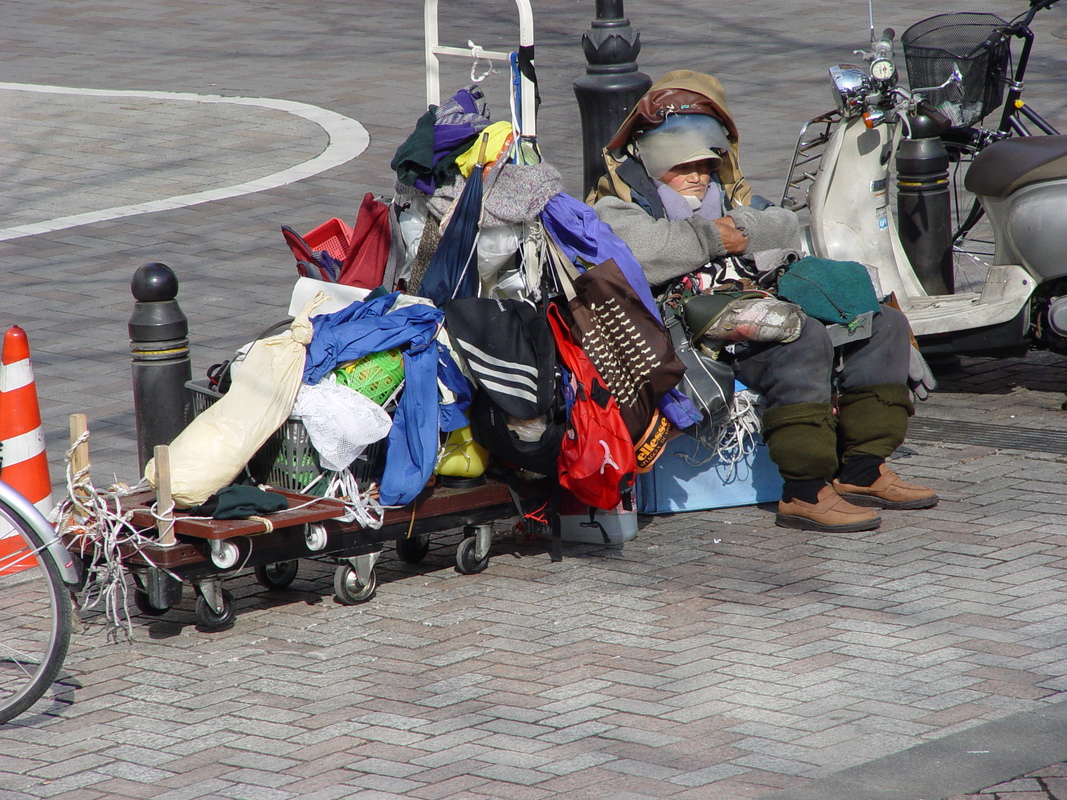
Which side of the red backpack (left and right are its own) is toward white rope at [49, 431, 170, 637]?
right

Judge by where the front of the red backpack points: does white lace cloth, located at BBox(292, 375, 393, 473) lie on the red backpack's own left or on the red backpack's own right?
on the red backpack's own right

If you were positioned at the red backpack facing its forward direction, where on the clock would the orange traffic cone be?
The orange traffic cone is roughly at 3 o'clock from the red backpack.

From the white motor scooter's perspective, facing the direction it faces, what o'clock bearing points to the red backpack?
The red backpack is roughly at 10 o'clock from the white motor scooter.

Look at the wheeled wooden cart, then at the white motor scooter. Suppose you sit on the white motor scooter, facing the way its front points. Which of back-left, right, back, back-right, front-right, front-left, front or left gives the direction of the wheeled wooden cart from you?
front-left

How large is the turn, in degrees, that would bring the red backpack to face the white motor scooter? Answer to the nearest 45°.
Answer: approximately 135° to its left

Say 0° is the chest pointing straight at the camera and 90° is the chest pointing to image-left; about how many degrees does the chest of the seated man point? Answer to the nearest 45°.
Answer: approximately 315°

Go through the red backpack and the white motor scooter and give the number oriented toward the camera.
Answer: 1

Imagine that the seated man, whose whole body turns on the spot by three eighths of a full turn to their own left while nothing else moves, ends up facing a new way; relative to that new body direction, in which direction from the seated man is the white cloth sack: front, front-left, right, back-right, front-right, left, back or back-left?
back-left

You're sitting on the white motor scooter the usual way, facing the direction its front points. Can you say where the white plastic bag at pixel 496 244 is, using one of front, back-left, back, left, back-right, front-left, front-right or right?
front-left

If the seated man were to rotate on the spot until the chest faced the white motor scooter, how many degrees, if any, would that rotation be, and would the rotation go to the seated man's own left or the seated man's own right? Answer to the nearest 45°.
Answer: approximately 90° to the seated man's own left

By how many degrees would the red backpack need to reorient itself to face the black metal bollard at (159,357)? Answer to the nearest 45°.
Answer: approximately 90° to its right

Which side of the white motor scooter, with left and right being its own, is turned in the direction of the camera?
left

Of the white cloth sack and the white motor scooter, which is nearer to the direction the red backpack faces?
the white cloth sack

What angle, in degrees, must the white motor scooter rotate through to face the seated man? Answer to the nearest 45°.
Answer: approximately 45° to its left

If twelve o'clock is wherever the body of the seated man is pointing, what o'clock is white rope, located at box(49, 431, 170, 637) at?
The white rope is roughly at 3 o'clock from the seated man.

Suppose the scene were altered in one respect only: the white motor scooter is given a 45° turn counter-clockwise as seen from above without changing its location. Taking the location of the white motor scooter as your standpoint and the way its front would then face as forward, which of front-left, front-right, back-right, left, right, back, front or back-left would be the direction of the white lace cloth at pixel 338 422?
front
